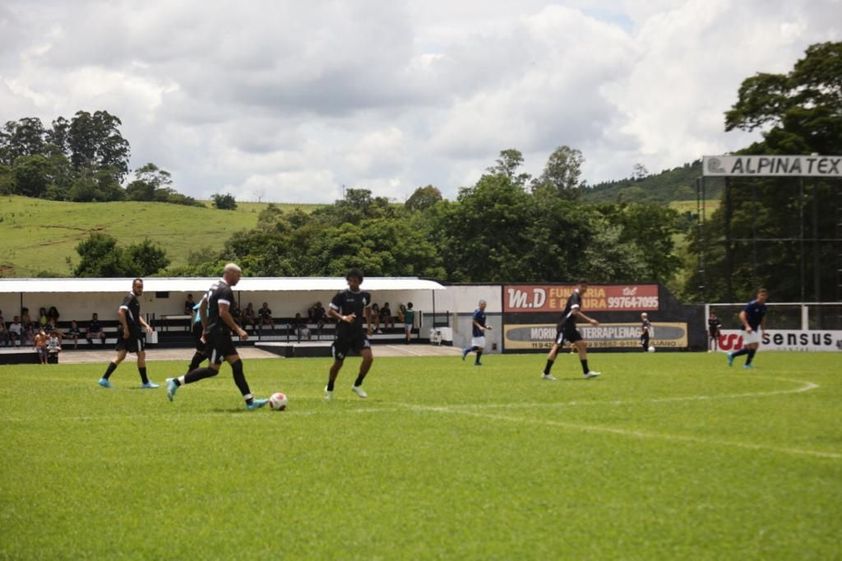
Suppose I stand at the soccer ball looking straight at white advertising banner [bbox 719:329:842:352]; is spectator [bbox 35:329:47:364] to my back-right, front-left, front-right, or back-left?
front-left

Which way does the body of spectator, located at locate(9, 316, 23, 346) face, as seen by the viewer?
toward the camera

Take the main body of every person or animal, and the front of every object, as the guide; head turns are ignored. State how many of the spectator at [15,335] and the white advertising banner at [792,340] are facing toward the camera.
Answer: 2

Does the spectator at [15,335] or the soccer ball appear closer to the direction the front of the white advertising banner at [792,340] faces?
the soccer ball

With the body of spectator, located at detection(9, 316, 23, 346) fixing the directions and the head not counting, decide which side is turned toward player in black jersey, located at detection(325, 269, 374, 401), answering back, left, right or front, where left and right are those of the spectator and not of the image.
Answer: front

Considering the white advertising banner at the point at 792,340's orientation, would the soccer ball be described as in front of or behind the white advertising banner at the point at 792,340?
in front

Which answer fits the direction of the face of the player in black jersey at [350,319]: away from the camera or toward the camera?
toward the camera

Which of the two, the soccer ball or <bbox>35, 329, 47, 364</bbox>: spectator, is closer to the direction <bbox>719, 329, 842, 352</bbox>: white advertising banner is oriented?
the soccer ball

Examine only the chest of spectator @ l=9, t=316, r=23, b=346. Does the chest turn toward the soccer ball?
yes

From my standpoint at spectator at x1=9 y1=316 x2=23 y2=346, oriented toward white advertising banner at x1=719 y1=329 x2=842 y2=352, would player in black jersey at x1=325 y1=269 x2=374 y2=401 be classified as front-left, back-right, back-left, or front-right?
front-right
